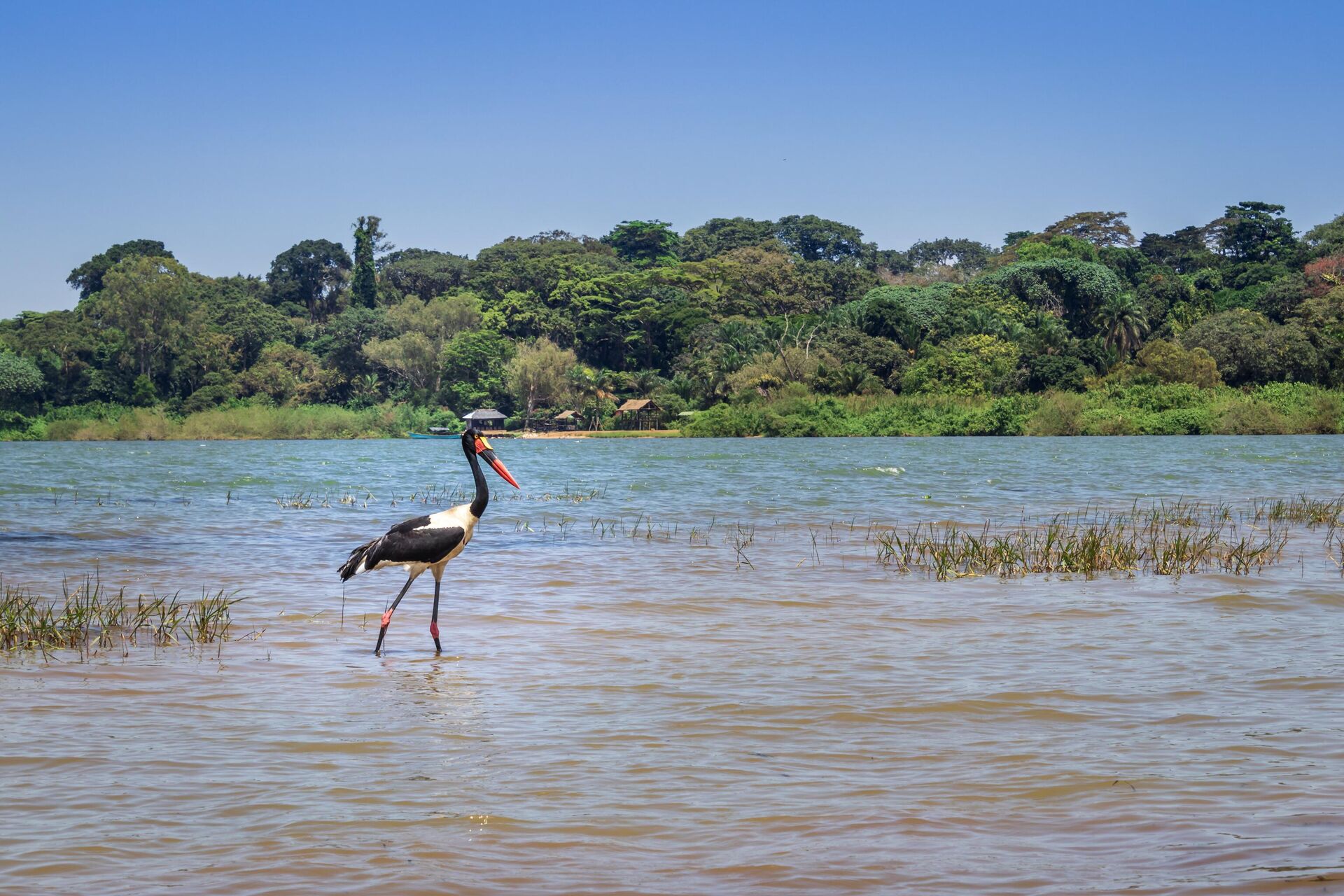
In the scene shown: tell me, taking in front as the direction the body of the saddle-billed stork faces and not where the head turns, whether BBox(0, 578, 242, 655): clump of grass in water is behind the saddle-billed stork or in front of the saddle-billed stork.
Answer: behind

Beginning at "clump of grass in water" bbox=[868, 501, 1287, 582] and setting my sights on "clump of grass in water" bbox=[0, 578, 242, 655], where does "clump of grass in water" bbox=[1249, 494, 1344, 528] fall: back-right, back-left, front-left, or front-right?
back-right

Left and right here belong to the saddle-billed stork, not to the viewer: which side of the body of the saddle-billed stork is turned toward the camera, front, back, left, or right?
right

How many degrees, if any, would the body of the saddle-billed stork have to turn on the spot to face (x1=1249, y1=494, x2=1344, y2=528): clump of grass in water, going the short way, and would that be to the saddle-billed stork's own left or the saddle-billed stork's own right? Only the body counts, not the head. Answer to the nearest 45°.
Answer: approximately 45° to the saddle-billed stork's own left
